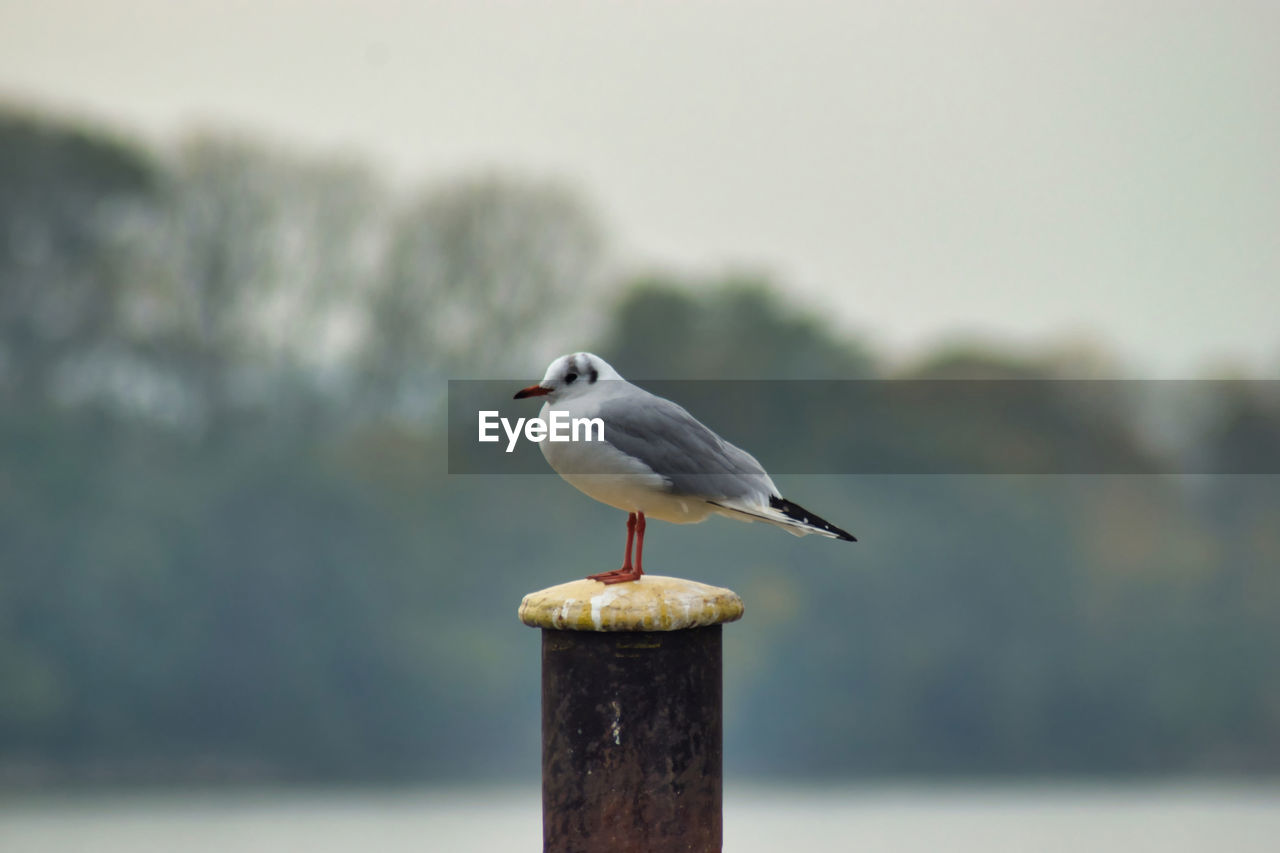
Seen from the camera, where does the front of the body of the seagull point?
to the viewer's left
